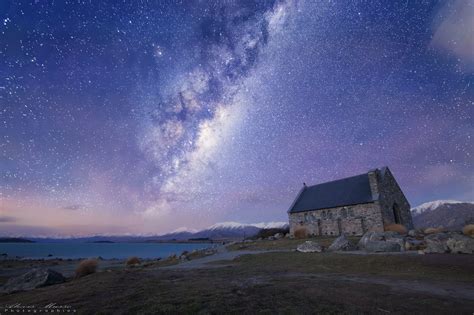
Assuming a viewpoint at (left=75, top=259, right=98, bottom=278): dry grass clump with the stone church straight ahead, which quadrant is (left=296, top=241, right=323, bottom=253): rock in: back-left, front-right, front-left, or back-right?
front-right

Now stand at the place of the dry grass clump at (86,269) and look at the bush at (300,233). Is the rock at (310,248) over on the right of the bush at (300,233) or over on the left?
right

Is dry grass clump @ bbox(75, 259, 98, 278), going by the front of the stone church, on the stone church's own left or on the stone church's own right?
on the stone church's own right

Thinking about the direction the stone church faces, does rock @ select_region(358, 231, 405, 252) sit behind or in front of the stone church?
in front

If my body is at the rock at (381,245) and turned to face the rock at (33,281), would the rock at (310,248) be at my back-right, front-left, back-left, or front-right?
front-right

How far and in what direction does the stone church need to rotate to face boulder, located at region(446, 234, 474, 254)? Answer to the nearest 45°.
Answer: approximately 45° to its right

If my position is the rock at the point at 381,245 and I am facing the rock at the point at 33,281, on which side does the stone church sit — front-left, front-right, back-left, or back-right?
back-right

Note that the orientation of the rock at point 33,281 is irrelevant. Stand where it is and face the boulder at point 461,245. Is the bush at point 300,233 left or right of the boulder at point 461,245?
left

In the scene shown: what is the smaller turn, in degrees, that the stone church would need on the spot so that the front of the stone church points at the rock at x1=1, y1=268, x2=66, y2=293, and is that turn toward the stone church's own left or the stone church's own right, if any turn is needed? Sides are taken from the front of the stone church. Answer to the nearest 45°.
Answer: approximately 90° to the stone church's own right

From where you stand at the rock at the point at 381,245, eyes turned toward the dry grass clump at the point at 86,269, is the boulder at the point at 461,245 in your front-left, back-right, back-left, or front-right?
back-left
